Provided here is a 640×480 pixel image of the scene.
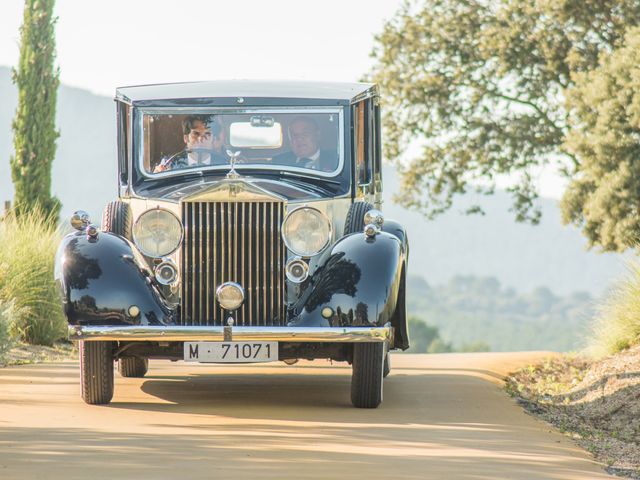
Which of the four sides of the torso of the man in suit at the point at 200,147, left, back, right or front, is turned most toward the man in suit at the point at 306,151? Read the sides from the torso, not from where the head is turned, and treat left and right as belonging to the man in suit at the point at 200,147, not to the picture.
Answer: left

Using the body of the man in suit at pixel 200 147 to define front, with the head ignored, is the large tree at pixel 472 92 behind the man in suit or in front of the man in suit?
behind

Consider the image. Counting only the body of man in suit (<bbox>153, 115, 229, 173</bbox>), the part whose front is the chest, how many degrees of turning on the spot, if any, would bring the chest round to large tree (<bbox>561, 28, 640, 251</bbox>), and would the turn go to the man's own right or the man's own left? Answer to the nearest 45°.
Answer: approximately 135° to the man's own left

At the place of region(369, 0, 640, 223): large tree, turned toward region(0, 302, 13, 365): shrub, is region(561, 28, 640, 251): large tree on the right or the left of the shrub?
left

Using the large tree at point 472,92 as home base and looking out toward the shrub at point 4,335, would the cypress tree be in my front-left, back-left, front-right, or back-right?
front-right

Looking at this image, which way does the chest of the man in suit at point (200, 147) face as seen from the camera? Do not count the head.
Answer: toward the camera

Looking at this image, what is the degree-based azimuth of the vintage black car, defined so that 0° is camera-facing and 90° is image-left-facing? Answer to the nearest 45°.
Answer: approximately 0°

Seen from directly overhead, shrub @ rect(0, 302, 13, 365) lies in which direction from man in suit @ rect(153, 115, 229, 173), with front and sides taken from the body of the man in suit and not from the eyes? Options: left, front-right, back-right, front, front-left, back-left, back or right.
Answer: back-right

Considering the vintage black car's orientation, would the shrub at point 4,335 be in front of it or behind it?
behind
